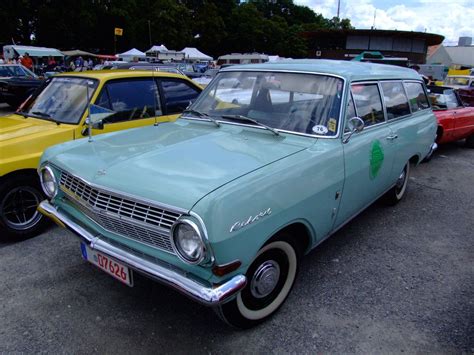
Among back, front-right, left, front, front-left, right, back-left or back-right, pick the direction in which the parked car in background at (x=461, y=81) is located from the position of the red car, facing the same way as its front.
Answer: back-left

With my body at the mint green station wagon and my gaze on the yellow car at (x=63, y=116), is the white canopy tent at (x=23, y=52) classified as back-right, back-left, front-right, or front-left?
front-right

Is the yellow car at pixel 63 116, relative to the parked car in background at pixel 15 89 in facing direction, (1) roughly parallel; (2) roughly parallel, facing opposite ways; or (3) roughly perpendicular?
roughly parallel

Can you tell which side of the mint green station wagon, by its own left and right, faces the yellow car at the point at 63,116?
right

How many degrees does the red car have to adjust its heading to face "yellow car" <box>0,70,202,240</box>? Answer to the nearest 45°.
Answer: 0° — it already faces it

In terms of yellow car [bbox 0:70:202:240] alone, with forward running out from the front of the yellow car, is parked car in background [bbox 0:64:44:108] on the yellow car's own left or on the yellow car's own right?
on the yellow car's own right

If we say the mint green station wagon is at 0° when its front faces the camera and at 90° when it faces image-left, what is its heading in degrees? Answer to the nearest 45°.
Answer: approximately 45°

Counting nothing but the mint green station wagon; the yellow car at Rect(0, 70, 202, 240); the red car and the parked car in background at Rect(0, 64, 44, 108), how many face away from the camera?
0

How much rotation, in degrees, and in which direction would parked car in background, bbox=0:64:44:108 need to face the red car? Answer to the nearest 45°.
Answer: approximately 45° to its right

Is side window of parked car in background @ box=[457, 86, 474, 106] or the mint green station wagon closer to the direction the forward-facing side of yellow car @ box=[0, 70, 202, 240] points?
the mint green station wagon

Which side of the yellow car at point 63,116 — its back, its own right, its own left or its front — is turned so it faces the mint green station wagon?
left

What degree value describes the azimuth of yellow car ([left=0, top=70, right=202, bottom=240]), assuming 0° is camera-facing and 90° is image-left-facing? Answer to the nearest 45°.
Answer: approximately 45°

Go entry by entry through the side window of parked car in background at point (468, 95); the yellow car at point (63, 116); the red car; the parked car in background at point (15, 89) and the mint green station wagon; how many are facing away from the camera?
0
